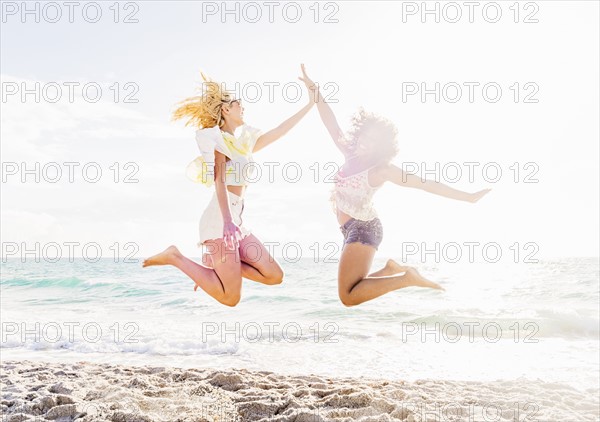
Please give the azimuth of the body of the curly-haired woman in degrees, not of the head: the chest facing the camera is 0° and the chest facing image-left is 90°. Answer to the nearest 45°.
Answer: approximately 90°

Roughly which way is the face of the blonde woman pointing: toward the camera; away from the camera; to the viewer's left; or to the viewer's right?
to the viewer's right

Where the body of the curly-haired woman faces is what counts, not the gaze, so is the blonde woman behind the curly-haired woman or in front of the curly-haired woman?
in front
